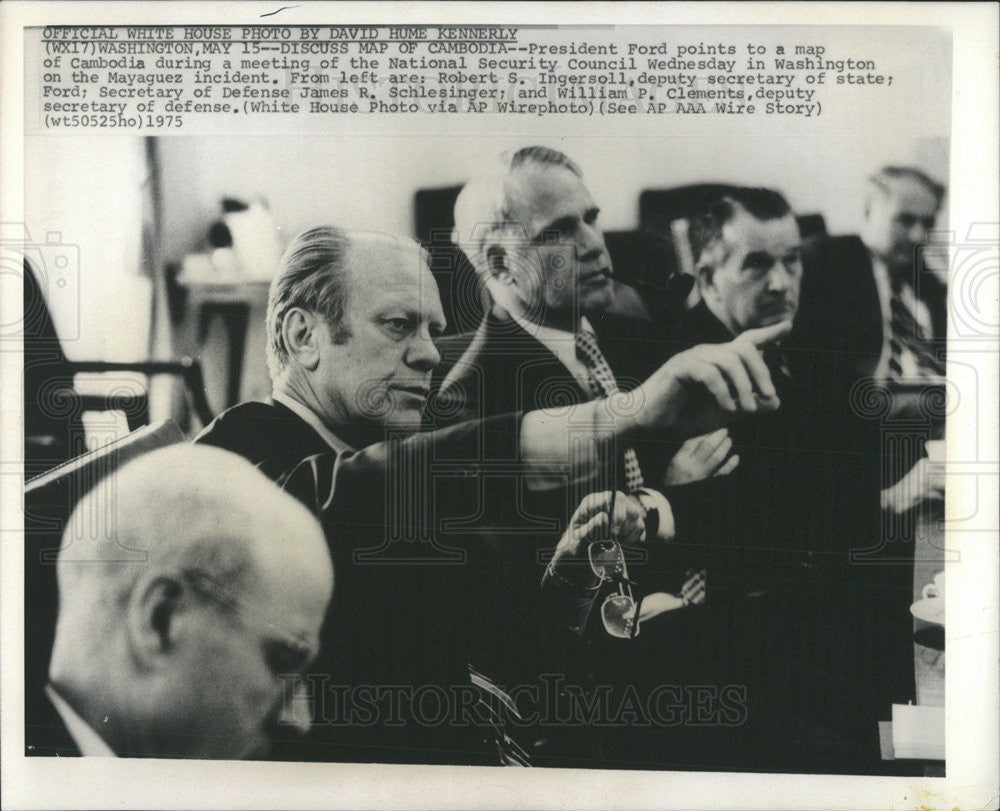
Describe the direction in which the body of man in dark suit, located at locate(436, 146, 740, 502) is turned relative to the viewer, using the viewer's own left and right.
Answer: facing the viewer and to the right of the viewer
